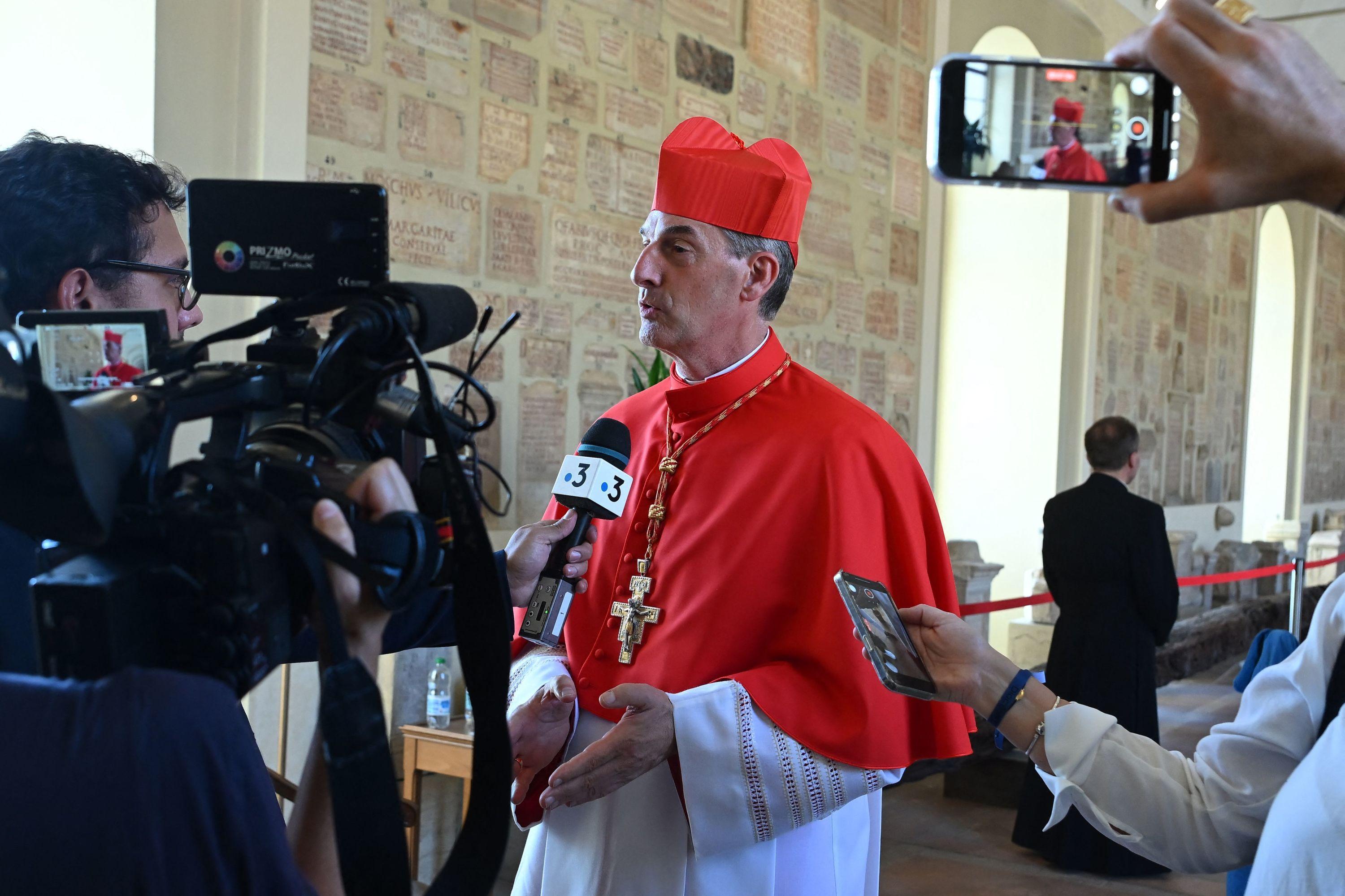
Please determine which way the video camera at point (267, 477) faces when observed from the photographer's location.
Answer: facing away from the viewer and to the right of the viewer

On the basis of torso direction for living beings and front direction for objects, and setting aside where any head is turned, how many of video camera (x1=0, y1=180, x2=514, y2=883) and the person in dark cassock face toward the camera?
0

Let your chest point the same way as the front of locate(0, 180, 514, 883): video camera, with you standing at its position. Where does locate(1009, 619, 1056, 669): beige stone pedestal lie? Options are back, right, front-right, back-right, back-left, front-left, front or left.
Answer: front

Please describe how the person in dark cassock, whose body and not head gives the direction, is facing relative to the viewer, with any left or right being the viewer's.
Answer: facing away from the viewer and to the right of the viewer

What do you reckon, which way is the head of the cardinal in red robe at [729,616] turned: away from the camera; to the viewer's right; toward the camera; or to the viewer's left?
to the viewer's left

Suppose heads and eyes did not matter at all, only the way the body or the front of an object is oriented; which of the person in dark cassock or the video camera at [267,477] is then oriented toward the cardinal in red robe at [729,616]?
the video camera

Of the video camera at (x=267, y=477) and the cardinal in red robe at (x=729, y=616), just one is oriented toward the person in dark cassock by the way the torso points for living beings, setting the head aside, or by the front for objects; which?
the video camera

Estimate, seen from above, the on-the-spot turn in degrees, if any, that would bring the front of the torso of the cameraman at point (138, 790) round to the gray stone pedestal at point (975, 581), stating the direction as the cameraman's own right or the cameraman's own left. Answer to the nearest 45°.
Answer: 0° — they already face it

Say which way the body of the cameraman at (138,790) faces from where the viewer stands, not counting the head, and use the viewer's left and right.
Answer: facing away from the viewer and to the right of the viewer

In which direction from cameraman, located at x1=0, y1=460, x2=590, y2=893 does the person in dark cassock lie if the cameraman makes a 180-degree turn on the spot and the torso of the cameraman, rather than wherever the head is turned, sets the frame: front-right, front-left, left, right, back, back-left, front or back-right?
back

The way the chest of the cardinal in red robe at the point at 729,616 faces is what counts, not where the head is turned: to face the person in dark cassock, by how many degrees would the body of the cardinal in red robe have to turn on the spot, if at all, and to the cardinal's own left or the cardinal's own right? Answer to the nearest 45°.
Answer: approximately 180°

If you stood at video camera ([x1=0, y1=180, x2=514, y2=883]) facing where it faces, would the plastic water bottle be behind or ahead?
ahead

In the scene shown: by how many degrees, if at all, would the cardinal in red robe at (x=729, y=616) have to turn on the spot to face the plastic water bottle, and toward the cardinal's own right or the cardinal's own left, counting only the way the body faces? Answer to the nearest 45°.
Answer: approximately 90° to the cardinal's own right

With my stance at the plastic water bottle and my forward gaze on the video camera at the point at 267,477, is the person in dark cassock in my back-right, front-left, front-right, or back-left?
back-left

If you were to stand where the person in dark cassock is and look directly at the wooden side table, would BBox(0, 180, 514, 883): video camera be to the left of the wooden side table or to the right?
left

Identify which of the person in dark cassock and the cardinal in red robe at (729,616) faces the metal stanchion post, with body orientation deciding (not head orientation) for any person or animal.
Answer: the person in dark cassock

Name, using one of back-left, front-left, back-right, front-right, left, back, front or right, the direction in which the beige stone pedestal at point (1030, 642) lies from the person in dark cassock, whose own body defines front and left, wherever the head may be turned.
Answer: front-left

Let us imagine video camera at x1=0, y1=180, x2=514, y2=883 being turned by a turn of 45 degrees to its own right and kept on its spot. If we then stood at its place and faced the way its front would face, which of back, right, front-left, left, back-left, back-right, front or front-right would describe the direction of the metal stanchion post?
front-left

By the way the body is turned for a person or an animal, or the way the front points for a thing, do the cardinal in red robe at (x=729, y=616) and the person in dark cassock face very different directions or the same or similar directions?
very different directions

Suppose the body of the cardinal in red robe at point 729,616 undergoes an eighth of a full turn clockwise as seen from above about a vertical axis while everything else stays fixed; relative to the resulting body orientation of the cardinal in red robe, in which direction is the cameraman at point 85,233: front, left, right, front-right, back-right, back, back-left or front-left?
front-left

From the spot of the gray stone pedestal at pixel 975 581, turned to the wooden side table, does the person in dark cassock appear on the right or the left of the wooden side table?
left

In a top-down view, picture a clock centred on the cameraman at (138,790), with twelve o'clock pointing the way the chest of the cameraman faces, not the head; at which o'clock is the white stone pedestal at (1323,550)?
The white stone pedestal is roughly at 12 o'clock from the cameraman.

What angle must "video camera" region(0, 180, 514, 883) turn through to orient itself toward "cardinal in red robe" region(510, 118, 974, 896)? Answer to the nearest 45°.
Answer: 0° — it already faces them
